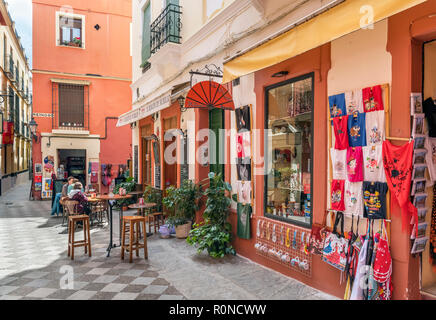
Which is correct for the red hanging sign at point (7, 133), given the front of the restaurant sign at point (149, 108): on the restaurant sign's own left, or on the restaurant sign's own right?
on the restaurant sign's own right

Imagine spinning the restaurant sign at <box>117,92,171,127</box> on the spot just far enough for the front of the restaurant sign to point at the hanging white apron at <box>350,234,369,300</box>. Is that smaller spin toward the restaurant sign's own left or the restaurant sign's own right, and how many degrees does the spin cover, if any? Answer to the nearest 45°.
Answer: approximately 45° to the restaurant sign's own left

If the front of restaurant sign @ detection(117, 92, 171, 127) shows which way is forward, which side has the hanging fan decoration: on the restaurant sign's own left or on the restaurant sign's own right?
on the restaurant sign's own left

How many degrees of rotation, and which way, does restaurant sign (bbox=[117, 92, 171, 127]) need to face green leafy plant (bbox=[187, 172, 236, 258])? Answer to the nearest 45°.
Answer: approximately 45° to its left

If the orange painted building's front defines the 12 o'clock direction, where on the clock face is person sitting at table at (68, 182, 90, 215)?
The person sitting at table is roughly at 12 o'clock from the orange painted building.

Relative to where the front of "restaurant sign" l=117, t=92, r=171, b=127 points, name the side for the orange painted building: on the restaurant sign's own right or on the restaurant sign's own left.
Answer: on the restaurant sign's own right

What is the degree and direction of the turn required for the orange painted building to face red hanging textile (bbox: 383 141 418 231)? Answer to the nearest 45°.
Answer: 0° — it already faces it

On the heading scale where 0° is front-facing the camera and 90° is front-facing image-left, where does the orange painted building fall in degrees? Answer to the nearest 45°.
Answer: approximately 0°
